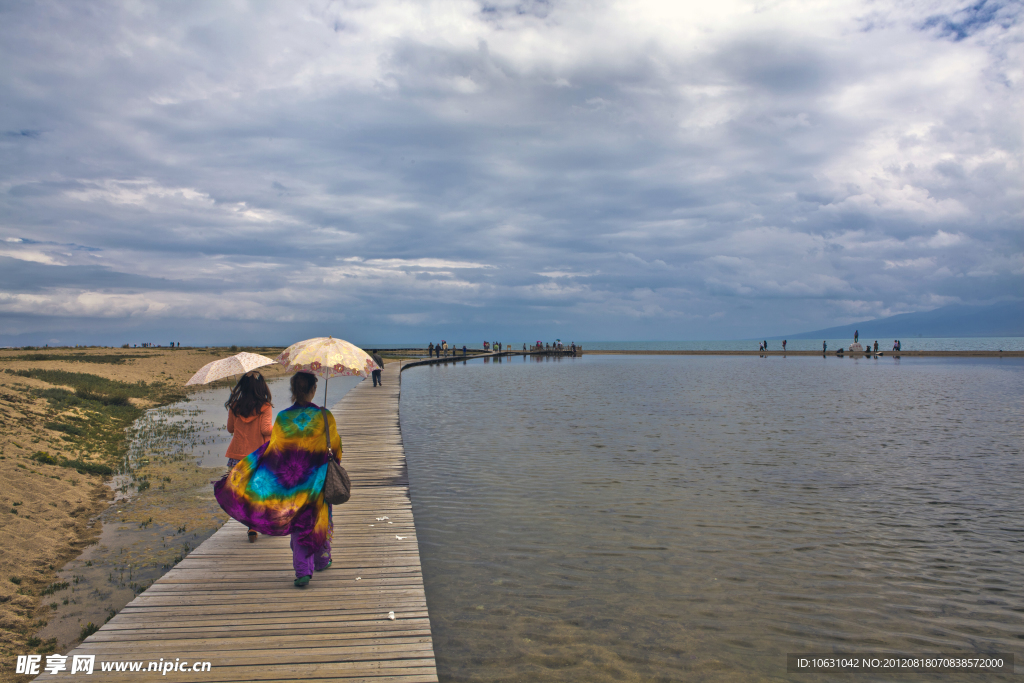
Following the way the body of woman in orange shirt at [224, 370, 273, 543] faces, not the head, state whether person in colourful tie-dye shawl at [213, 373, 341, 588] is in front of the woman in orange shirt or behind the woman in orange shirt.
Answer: behind

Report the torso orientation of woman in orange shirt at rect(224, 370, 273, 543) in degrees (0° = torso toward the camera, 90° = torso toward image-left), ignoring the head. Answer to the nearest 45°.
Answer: approximately 180°

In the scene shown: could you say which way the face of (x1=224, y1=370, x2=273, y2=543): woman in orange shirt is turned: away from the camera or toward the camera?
away from the camera
